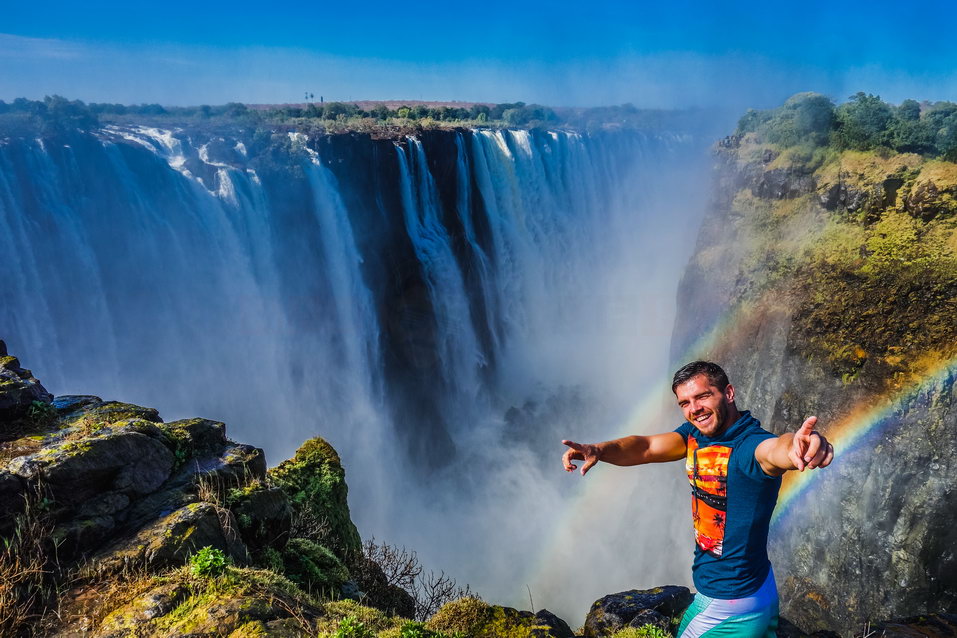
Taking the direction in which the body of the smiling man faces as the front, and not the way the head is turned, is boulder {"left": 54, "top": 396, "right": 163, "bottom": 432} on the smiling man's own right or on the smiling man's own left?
on the smiling man's own right

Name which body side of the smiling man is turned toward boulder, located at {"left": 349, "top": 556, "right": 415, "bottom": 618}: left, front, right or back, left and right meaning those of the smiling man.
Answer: right

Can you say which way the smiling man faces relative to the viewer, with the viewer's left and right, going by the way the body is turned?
facing the viewer and to the left of the viewer

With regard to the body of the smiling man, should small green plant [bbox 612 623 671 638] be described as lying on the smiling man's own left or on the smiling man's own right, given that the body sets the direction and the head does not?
on the smiling man's own right

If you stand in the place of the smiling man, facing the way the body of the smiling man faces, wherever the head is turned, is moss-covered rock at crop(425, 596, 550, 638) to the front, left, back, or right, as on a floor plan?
right
